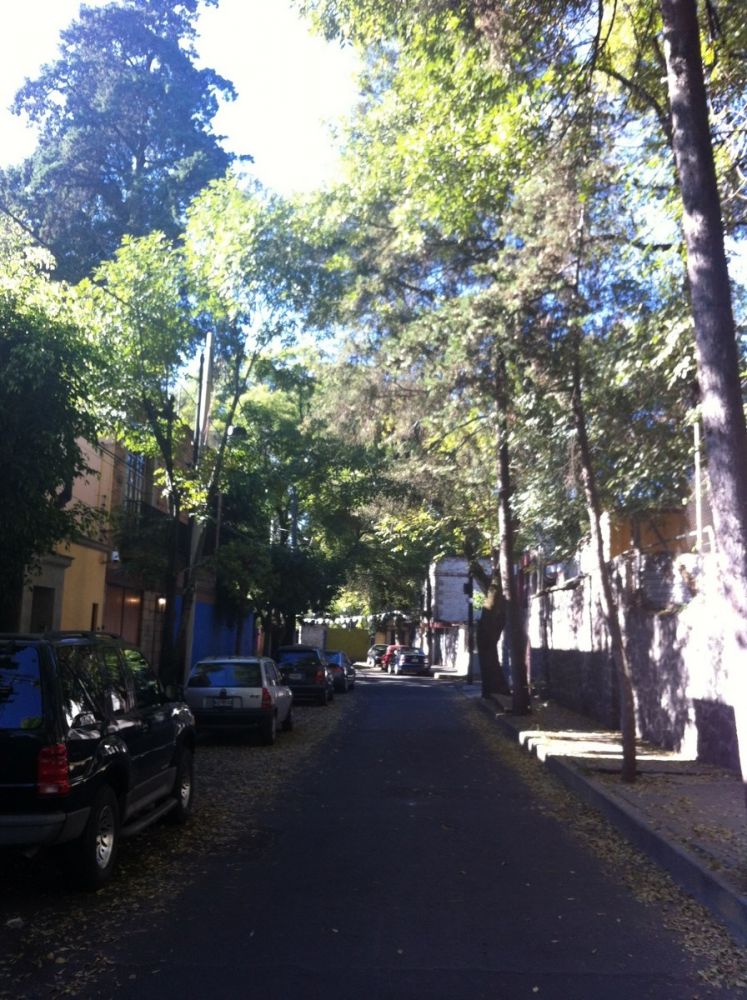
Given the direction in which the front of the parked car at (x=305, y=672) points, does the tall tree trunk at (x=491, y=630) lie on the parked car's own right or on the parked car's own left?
on the parked car's own right

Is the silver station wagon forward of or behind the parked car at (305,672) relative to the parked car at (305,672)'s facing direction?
behind

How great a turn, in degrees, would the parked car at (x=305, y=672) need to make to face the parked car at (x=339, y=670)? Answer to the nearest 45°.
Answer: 0° — it already faces it

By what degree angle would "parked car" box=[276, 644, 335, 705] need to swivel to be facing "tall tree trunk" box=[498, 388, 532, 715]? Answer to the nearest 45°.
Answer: approximately 135° to its right

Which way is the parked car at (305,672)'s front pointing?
away from the camera

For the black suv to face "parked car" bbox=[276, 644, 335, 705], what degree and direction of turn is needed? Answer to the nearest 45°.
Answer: approximately 45° to its left

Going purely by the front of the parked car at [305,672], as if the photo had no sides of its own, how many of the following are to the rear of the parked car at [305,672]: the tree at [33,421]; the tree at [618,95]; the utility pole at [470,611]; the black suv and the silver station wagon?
4

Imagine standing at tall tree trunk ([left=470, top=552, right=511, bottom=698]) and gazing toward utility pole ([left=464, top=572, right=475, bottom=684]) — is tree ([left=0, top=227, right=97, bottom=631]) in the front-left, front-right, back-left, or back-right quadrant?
back-left

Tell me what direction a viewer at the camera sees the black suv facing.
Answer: facing away from the viewer and to the right of the viewer

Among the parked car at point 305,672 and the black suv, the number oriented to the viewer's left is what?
0

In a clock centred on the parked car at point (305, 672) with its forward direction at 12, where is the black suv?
The black suv is roughly at 6 o'clock from the parked car.
